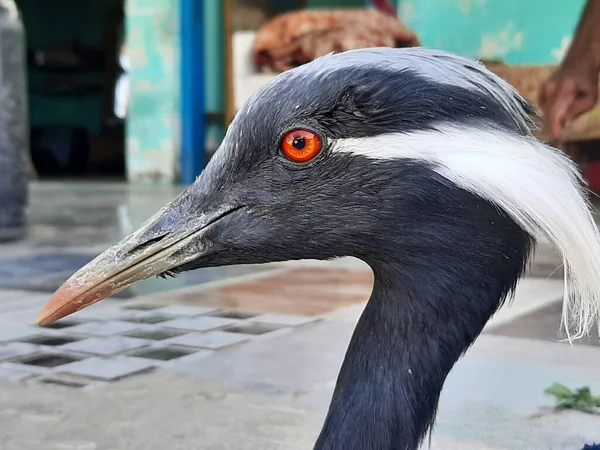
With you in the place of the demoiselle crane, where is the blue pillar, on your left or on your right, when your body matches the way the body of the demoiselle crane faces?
on your right

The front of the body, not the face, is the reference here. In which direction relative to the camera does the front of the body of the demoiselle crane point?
to the viewer's left

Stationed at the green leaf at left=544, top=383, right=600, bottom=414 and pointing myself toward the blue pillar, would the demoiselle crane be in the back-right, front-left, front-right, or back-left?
back-left
